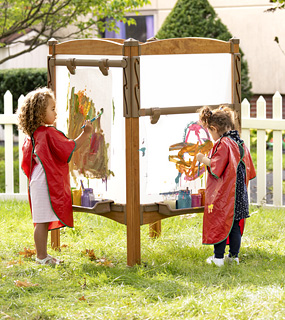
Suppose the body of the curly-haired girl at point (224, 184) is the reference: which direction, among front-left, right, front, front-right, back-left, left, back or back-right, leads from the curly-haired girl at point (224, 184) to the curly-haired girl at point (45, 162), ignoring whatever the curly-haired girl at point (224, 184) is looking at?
front-left

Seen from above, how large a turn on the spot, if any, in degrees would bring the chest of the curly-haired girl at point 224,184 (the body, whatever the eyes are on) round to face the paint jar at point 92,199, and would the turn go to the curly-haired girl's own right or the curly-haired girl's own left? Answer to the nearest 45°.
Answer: approximately 45° to the curly-haired girl's own left

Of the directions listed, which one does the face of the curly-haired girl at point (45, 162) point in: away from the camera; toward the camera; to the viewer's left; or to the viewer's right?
to the viewer's right

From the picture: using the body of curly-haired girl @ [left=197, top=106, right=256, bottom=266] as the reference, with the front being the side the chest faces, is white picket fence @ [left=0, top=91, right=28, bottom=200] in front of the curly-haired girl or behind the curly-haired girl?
in front

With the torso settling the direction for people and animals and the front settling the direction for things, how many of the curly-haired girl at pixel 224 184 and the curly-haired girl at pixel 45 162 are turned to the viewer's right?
1

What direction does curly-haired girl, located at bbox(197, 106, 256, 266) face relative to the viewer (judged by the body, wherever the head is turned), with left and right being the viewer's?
facing away from the viewer and to the left of the viewer

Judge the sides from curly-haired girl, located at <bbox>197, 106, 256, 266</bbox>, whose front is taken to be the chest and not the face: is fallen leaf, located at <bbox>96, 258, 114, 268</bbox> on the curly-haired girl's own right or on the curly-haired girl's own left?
on the curly-haired girl's own left

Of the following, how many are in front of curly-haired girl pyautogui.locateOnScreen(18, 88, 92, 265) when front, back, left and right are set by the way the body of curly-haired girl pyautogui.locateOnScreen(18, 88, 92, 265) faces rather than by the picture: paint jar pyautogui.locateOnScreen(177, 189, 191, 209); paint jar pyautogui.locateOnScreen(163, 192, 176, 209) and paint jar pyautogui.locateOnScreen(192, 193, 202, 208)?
3

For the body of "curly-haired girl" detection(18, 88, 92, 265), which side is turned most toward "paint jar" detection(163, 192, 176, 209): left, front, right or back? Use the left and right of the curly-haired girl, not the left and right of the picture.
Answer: front

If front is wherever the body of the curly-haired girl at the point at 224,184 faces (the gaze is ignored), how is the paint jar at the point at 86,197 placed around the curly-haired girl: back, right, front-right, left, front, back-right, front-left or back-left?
front-left

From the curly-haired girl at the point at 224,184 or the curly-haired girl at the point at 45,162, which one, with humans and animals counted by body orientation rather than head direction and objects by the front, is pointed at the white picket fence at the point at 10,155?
the curly-haired girl at the point at 224,184

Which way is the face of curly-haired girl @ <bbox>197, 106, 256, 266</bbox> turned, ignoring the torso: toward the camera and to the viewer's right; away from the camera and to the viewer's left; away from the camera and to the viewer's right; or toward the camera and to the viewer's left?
away from the camera and to the viewer's left

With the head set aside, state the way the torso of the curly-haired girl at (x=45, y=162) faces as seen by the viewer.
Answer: to the viewer's right
